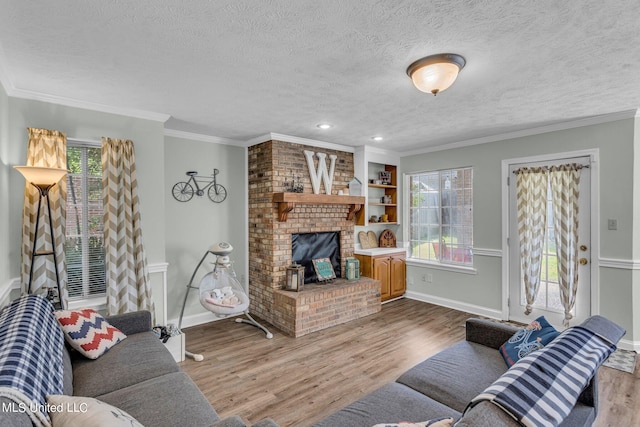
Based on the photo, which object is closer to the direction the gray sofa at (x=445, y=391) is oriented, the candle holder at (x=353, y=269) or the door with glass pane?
the candle holder

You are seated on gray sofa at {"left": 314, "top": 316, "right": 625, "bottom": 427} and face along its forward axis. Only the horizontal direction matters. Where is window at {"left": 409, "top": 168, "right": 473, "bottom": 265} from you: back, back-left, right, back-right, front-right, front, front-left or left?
front-right

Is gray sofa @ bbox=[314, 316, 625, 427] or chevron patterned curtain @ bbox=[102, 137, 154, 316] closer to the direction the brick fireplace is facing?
the gray sofa

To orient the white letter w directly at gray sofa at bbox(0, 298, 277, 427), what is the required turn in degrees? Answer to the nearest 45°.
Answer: approximately 45° to its right

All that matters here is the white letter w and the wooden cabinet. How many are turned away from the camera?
0

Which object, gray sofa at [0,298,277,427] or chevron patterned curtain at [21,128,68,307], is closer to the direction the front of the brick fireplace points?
the gray sofa

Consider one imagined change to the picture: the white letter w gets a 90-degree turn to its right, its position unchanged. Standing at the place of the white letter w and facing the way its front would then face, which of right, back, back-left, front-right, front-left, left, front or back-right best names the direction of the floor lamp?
front

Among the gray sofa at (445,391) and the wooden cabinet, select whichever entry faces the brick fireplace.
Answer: the gray sofa

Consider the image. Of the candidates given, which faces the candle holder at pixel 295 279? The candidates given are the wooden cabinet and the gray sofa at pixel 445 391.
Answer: the gray sofa

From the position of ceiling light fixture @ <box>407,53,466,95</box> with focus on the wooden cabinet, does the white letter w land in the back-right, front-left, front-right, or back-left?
front-left

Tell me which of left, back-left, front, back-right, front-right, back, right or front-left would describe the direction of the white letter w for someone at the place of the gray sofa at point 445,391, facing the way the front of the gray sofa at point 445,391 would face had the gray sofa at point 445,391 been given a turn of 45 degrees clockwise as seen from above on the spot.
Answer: front-left

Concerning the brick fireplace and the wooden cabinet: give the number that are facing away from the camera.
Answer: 0

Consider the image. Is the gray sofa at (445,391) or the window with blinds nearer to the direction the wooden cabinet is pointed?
the gray sofa

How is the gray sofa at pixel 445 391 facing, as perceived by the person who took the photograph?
facing away from the viewer and to the left of the viewer

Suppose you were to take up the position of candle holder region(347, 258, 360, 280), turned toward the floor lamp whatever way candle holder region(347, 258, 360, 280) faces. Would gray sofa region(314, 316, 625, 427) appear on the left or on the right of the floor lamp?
left

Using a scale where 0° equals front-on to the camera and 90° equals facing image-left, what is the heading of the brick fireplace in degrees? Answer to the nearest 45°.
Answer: approximately 315°
